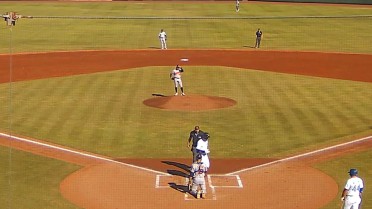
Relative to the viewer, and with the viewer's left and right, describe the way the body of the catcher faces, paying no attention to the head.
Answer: facing away from the viewer
